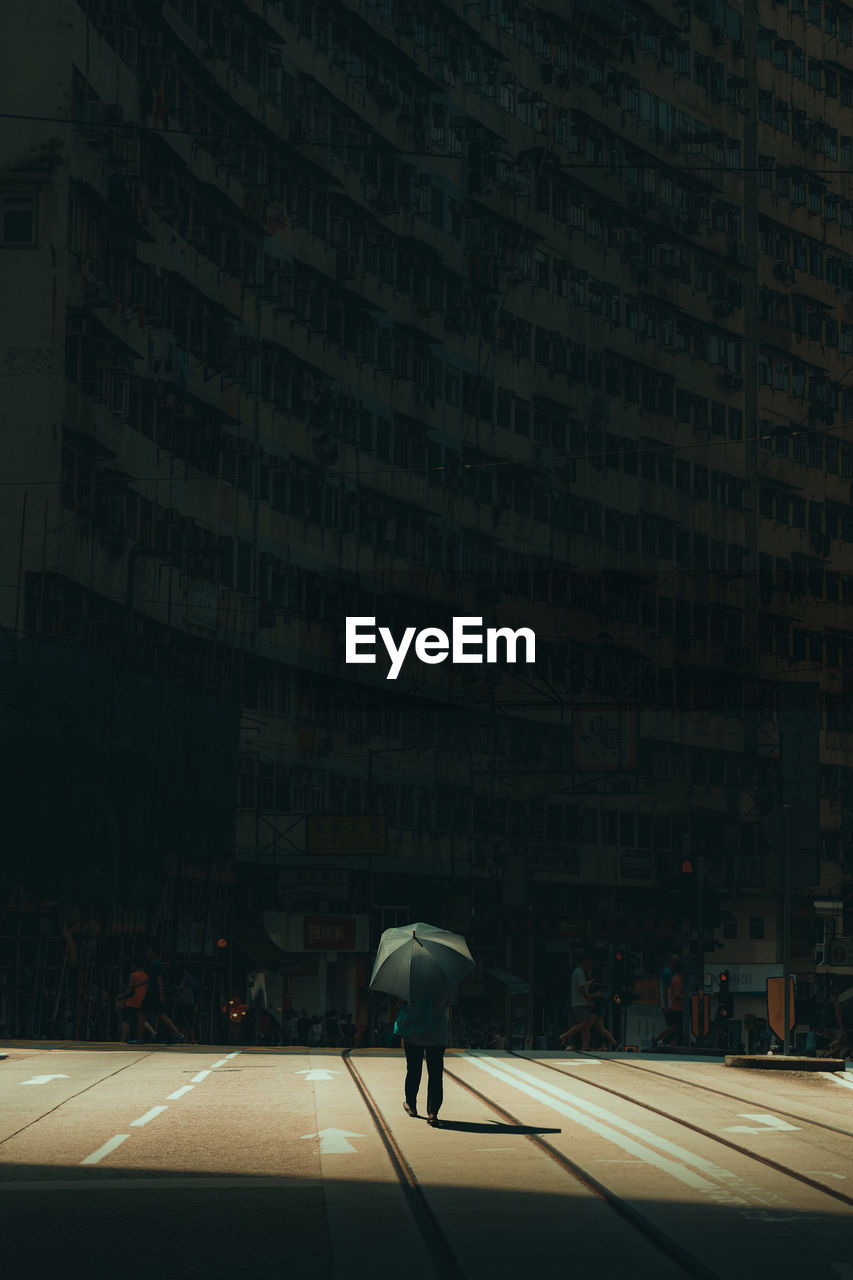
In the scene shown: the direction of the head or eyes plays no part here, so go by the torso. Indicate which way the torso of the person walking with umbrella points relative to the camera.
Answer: away from the camera

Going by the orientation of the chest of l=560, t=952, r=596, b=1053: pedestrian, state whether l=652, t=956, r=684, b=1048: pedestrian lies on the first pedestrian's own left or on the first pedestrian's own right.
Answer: on the first pedestrian's own left

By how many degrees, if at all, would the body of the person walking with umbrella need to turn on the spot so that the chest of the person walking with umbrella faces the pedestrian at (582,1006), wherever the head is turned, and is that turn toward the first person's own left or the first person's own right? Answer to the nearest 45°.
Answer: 0° — they already face them

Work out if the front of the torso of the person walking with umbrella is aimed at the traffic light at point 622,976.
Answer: yes

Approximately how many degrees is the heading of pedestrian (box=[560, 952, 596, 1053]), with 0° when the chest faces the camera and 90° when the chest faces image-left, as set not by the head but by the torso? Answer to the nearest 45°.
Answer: approximately 270°
